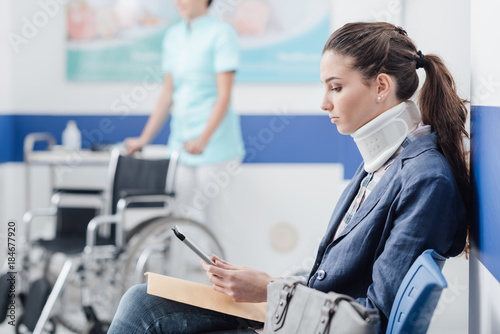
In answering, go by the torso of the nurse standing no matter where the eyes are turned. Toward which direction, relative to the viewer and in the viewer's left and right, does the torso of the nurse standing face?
facing the viewer and to the left of the viewer

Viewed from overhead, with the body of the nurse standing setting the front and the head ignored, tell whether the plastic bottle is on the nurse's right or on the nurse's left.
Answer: on the nurse's right
